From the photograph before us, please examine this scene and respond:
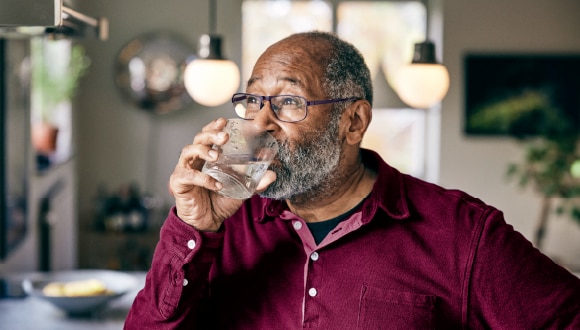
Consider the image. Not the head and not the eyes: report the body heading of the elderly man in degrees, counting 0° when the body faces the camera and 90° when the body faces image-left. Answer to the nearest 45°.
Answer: approximately 45°

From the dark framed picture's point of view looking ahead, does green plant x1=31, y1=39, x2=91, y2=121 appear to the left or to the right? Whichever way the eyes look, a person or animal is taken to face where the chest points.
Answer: on its right

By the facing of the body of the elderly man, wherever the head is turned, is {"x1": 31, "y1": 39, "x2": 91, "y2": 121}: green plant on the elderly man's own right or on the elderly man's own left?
on the elderly man's own right

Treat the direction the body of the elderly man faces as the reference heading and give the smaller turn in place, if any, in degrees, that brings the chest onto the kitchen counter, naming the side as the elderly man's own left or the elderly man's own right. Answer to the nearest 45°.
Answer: approximately 90° to the elderly man's own right

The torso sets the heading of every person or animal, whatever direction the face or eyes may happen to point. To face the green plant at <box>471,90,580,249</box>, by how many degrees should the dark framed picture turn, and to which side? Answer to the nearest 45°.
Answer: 0° — it already faces it

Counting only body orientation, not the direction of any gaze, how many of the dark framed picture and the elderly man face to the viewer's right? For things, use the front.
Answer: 0

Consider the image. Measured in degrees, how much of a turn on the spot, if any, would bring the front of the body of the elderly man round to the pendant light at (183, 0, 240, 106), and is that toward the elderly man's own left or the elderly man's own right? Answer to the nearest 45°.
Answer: approximately 135° to the elderly man's own right

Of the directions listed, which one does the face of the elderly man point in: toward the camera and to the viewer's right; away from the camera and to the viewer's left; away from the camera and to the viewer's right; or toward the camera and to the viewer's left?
toward the camera and to the viewer's left

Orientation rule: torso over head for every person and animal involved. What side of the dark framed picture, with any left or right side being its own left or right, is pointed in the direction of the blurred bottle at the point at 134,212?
right

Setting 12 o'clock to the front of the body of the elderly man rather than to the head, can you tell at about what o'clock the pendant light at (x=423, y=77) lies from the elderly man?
The pendant light is roughly at 5 o'clock from the elderly man.

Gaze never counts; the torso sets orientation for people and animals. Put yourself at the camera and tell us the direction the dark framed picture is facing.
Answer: facing the viewer

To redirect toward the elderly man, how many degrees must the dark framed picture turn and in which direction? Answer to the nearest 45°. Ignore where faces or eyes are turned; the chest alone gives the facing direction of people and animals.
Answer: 0° — it already faces them

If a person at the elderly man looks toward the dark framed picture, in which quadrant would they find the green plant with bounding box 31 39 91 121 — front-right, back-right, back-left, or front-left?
front-left

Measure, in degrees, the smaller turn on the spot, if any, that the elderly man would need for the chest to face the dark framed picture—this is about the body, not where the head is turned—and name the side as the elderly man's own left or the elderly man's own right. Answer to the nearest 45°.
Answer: approximately 135° to the elderly man's own right
